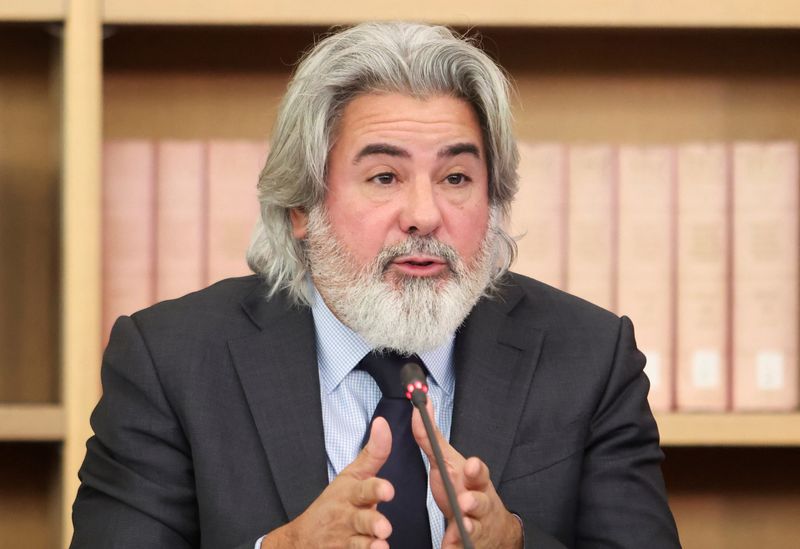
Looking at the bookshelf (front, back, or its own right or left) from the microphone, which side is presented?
front

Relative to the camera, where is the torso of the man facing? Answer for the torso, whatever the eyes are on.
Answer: toward the camera

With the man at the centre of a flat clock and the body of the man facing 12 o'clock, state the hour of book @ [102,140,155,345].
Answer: The book is roughly at 4 o'clock from the man.

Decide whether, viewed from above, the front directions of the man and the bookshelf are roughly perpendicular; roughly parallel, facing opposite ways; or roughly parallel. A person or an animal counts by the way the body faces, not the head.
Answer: roughly parallel

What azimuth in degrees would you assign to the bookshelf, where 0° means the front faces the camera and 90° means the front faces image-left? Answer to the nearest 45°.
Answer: approximately 0°

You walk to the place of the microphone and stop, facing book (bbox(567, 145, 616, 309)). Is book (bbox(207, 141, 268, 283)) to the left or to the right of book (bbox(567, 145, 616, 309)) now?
left

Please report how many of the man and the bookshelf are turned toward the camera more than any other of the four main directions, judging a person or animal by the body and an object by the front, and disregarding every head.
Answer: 2
